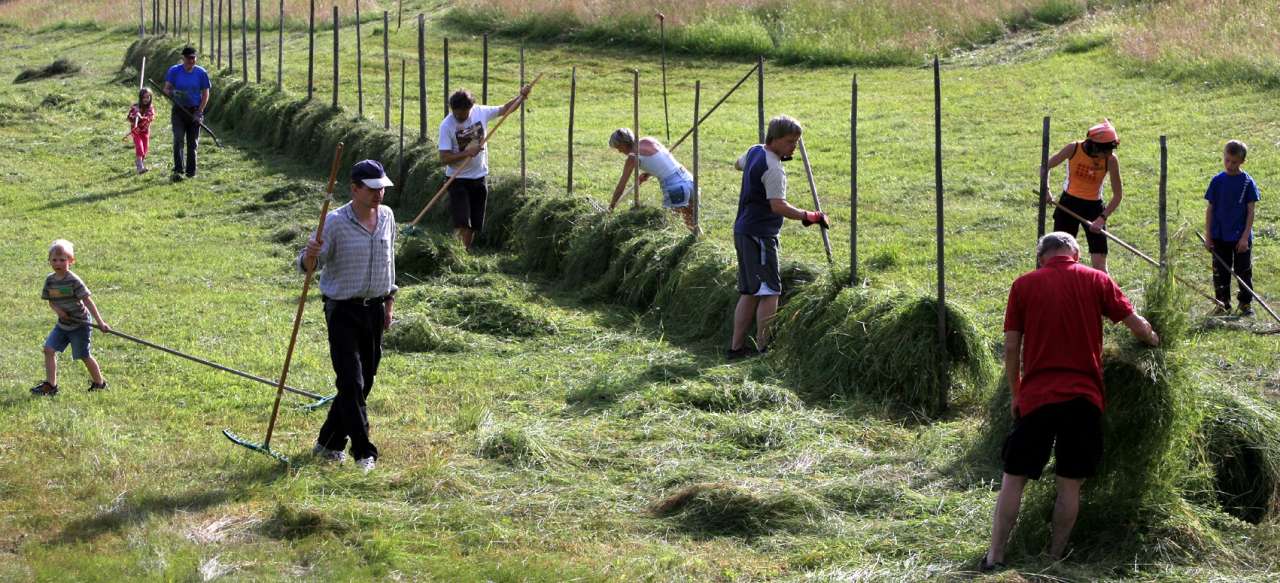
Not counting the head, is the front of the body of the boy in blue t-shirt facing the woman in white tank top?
no

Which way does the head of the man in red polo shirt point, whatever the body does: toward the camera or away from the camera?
away from the camera

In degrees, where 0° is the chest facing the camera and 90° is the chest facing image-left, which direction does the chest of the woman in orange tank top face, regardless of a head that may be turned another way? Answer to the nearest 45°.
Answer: approximately 0°

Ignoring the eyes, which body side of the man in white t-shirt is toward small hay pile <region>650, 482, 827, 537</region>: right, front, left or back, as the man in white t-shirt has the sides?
front

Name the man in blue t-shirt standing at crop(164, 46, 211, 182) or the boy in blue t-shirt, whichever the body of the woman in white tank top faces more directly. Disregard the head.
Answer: the man in blue t-shirt standing

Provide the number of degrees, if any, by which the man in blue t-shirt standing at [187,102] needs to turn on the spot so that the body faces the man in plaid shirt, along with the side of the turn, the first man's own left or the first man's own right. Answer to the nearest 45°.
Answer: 0° — they already face them

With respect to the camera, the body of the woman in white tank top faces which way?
to the viewer's left

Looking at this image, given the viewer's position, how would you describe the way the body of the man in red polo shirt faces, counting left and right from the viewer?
facing away from the viewer

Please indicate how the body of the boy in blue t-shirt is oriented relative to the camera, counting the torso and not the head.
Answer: toward the camera

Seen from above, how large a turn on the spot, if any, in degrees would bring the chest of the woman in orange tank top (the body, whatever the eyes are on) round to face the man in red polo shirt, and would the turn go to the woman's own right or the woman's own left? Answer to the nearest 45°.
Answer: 0° — they already face them

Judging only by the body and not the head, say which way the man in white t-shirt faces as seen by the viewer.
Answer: toward the camera

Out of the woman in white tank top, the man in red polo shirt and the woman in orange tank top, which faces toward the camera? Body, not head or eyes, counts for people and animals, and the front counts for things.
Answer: the woman in orange tank top

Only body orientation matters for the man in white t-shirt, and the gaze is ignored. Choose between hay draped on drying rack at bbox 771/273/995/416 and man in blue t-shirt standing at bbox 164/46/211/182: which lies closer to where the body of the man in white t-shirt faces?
the hay draped on drying rack

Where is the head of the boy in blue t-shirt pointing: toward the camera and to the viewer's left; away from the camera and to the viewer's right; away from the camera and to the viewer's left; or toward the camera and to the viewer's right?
toward the camera and to the viewer's left

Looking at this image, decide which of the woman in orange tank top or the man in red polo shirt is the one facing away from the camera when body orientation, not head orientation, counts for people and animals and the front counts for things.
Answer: the man in red polo shirt
